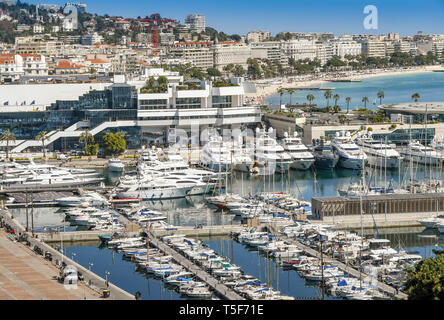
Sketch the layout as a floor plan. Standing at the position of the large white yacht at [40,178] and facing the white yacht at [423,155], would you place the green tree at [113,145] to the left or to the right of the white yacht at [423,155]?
left

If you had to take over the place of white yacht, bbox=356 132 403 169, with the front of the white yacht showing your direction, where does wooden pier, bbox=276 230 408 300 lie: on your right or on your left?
on your right

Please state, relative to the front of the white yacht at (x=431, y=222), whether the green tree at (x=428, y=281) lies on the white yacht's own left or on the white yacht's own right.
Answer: on the white yacht's own left

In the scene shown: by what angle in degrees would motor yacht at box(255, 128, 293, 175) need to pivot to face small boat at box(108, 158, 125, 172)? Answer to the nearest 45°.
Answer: approximately 135° to its right

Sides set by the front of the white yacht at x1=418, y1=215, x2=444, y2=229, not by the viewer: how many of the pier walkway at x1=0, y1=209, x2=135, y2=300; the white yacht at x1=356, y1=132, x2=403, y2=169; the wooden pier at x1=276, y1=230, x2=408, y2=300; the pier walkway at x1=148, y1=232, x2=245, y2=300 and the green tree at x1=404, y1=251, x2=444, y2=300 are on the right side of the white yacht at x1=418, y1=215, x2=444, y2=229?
1

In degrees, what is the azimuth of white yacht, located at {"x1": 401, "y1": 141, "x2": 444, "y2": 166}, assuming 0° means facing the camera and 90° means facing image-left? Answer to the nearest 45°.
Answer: approximately 315°

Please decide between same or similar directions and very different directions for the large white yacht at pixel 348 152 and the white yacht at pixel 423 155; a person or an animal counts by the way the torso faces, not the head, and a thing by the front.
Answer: same or similar directions

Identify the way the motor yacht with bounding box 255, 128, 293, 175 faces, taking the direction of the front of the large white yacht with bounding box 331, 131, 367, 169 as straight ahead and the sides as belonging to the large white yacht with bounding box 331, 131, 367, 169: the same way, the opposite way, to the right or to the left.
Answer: the same way
